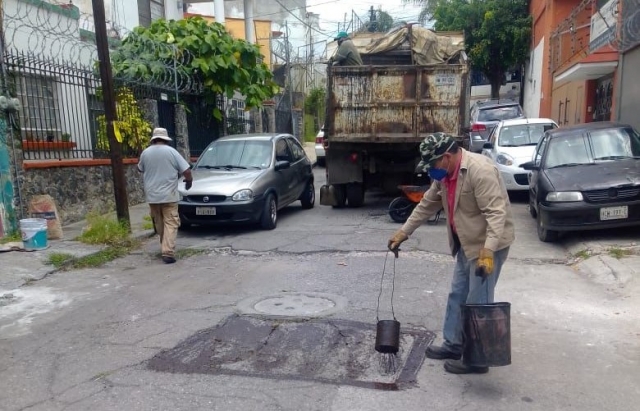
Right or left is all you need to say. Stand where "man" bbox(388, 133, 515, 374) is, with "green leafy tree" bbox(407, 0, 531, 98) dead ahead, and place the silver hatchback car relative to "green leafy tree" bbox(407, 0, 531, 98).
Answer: left

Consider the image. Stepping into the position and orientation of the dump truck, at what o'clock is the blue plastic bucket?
The blue plastic bucket is roughly at 8 o'clock from the dump truck.

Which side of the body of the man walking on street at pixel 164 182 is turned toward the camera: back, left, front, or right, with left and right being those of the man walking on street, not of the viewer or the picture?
back

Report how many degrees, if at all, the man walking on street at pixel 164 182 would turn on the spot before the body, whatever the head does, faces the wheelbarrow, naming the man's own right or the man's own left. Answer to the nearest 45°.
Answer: approximately 90° to the man's own right

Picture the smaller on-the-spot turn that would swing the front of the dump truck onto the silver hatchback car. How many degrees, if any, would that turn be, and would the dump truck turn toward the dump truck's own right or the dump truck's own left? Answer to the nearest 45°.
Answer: approximately 90° to the dump truck's own left

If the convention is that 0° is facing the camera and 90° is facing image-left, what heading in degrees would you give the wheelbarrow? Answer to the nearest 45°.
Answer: approximately 90°

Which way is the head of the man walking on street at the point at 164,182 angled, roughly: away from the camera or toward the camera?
away from the camera

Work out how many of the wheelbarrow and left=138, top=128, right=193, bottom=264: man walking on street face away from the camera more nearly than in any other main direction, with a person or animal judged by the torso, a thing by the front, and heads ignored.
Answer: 1

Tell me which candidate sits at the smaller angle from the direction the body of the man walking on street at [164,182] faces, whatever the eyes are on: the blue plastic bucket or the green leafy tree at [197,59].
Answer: the green leafy tree

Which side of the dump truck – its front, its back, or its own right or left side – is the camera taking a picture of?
back

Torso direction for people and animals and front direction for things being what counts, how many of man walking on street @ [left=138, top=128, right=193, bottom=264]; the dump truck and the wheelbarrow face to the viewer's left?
1

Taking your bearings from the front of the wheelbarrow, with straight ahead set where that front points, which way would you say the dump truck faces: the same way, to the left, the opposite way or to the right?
to the right
